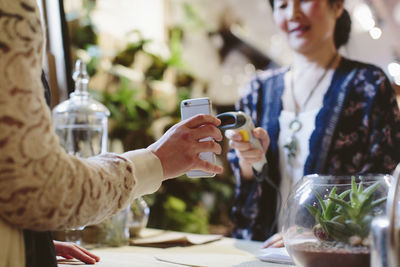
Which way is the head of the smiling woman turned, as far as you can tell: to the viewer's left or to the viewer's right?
to the viewer's left

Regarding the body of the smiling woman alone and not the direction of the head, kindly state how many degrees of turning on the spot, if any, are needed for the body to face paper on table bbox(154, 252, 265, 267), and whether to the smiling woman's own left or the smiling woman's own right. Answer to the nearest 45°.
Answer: approximately 45° to the smiling woman's own left

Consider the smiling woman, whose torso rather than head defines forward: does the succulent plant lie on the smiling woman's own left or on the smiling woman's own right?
on the smiling woman's own left

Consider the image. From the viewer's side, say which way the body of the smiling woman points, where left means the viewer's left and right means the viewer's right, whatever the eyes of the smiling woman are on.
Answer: facing the viewer and to the left of the viewer

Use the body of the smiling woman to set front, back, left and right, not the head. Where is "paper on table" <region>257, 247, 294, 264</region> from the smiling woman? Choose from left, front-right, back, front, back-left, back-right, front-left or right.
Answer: front-left
